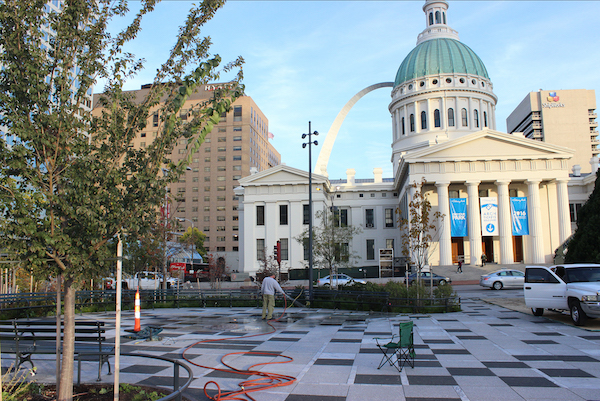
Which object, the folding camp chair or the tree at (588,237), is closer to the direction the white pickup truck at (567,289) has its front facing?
the folding camp chair

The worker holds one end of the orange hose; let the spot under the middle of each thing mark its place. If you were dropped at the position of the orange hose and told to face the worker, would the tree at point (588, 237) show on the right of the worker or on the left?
right
